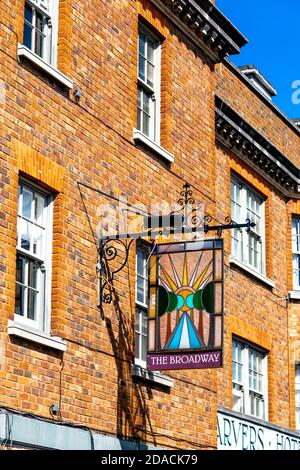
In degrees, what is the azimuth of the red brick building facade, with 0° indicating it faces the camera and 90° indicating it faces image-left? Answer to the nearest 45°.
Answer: approximately 315°
